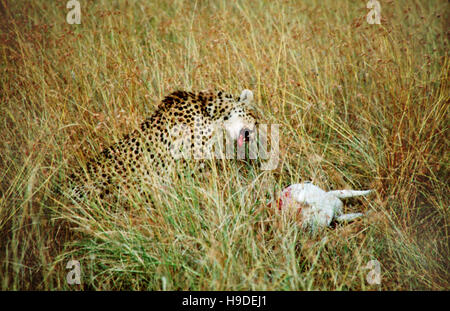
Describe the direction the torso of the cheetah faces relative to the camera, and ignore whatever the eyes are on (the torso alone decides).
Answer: to the viewer's right
